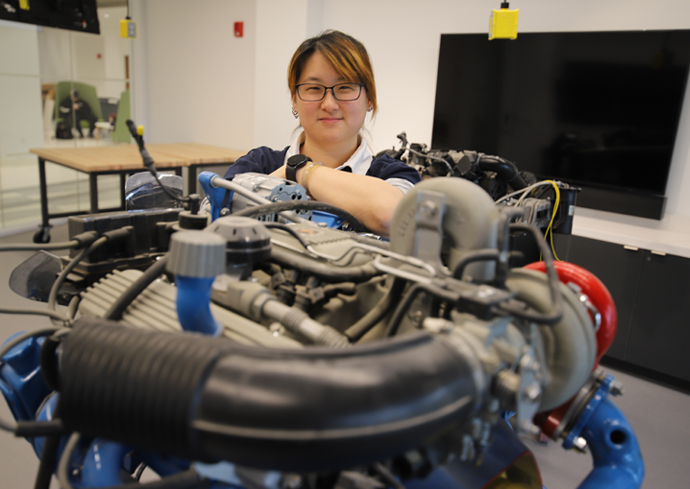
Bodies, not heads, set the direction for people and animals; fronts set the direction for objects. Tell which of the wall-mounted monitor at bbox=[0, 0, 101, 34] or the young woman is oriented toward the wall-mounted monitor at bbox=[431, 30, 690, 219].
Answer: the wall-mounted monitor at bbox=[0, 0, 101, 34]

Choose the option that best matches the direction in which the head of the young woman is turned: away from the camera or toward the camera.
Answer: toward the camera

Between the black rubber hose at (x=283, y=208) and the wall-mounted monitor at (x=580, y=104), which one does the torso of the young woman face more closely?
the black rubber hose

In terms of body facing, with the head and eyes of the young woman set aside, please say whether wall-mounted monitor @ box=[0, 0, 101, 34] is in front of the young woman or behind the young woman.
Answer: behind

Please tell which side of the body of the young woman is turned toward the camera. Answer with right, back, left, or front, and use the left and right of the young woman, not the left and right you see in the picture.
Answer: front

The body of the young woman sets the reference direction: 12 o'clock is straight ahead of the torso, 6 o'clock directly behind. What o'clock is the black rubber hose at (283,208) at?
The black rubber hose is roughly at 12 o'clock from the young woman.

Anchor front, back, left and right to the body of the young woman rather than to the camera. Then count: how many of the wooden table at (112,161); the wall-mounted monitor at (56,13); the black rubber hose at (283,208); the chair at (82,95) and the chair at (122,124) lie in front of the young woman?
1

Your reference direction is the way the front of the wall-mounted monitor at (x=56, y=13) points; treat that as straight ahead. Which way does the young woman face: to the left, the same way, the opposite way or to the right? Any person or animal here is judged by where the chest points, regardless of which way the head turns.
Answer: to the right

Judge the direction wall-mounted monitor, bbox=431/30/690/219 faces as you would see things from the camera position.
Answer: facing the viewer and to the left of the viewer

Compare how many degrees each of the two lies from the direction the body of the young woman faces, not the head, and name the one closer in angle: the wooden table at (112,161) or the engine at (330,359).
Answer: the engine

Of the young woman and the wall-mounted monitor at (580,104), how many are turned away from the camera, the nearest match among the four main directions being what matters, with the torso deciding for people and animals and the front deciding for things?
0

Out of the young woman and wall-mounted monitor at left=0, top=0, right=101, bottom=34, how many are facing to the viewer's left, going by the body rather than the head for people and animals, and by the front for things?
0

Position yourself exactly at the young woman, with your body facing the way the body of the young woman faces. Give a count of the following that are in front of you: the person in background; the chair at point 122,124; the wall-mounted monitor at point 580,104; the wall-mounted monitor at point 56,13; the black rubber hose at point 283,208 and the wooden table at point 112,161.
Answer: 1

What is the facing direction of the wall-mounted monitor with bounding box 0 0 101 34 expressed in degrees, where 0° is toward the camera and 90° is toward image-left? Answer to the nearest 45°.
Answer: approximately 315°

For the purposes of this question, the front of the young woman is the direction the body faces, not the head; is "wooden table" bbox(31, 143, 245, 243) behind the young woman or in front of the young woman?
behind
